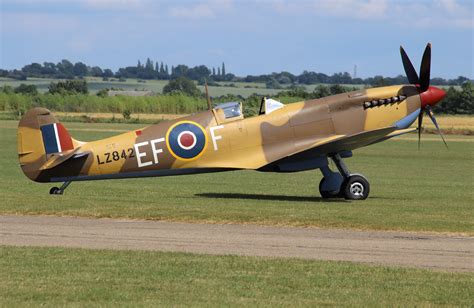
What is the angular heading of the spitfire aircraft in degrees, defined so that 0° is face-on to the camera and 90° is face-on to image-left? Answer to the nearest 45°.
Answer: approximately 270°
